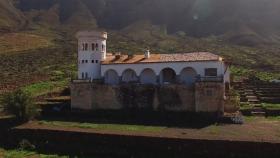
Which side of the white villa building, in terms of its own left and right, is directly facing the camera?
front

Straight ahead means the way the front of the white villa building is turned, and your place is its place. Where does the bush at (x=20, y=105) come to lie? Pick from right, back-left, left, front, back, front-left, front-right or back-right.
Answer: right
